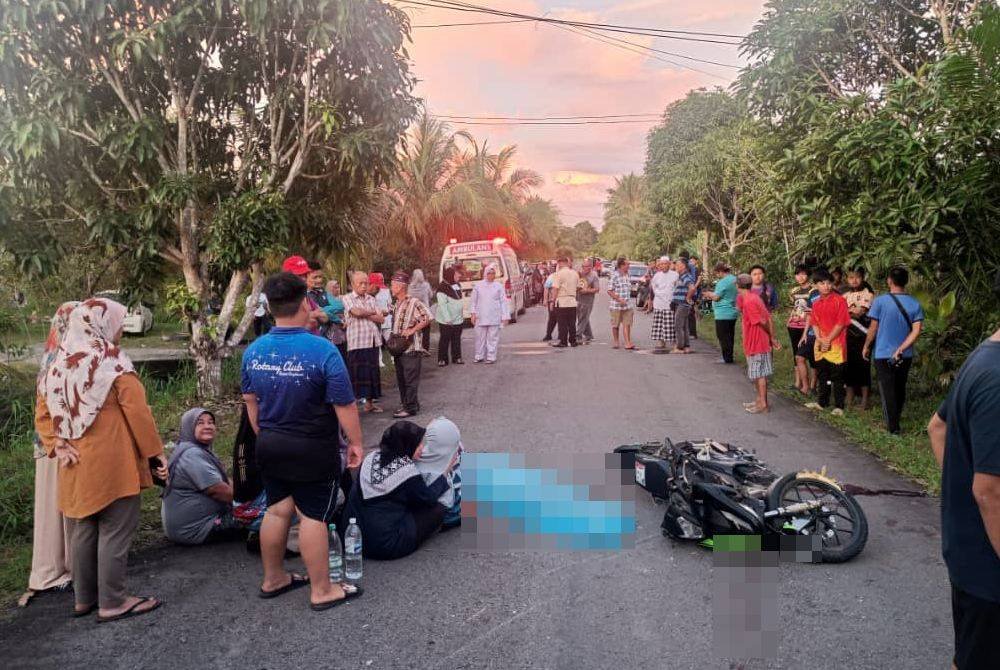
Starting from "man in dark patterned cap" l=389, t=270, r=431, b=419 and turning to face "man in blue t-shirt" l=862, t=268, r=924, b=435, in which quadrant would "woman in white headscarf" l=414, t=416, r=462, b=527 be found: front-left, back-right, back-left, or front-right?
front-right

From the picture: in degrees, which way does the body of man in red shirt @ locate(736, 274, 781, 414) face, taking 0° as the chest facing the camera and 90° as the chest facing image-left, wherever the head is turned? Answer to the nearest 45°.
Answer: approximately 90°

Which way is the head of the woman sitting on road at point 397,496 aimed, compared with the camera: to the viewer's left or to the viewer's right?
to the viewer's right

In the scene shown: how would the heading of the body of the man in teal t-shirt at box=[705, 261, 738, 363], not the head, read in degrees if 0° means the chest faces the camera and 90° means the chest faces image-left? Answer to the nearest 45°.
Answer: approximately 90°

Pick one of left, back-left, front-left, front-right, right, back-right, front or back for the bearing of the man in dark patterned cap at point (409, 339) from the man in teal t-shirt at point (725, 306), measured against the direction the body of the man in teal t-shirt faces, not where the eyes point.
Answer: front-left

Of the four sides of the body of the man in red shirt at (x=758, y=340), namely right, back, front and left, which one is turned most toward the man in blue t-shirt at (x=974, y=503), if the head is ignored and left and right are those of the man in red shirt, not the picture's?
left

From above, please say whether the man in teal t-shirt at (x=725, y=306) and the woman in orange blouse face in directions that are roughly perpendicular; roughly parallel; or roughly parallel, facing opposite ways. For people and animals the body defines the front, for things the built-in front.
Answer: roughly perpendicular

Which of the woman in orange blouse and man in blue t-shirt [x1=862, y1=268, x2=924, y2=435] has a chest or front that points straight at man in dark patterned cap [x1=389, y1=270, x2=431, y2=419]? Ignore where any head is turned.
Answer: the woman in orange blouse

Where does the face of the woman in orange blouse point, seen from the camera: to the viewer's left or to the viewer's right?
to the viewer's right

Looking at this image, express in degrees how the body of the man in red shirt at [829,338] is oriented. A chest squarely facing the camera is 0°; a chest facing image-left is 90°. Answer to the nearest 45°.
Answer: approximately 45°

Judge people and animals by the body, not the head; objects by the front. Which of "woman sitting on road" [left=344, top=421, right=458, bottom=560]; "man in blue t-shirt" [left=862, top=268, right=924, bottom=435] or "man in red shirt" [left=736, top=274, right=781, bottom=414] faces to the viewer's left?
the man in red shirt
